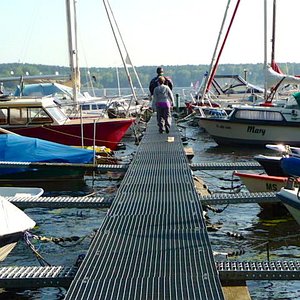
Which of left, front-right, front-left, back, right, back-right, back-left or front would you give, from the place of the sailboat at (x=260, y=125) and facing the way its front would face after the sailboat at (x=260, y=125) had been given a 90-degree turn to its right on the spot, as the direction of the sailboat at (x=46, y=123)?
back-left

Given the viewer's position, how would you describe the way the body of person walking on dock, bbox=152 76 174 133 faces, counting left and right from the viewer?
facing away from the viewer

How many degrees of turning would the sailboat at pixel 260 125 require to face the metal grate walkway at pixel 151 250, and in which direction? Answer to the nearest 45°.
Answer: approximately 90° to its left

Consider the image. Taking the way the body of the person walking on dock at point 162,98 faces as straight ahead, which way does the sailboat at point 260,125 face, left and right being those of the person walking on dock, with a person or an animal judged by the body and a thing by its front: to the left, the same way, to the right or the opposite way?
to the left

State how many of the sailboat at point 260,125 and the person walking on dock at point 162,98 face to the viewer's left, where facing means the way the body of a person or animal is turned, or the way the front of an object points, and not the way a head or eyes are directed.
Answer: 1

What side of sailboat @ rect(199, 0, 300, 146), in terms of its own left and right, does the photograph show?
left
